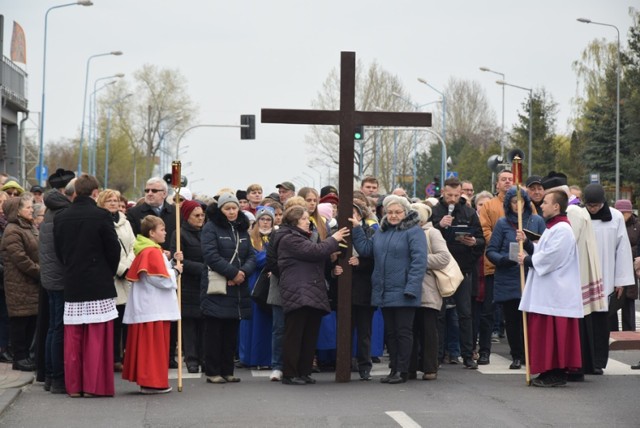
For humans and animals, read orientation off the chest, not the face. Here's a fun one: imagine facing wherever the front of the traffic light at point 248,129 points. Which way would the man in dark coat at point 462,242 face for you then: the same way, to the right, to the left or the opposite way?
the opposite way

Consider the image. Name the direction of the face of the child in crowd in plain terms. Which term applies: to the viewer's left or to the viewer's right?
to the viewer's right

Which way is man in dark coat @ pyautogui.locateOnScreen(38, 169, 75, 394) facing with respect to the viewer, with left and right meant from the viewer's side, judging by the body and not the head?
facing away from the viewer and to the right of the viewer

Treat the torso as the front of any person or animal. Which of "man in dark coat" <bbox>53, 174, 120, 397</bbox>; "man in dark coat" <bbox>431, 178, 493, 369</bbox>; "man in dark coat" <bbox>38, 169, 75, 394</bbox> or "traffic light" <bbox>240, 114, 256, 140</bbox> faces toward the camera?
"man in dark coat" <bbox>431, 178, 493, 369</bbox>

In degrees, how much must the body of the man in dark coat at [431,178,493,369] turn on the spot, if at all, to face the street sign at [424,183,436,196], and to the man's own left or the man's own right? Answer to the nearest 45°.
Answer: approximately 180°

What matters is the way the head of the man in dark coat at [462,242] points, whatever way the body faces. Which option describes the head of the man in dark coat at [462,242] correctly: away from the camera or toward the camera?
toward the camera

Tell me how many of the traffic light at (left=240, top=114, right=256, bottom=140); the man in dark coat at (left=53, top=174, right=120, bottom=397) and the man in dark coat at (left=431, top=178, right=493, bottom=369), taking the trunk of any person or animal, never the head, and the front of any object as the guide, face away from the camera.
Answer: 2

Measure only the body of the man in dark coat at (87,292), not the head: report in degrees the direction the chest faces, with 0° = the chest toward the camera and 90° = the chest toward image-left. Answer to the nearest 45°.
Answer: approximately 180°

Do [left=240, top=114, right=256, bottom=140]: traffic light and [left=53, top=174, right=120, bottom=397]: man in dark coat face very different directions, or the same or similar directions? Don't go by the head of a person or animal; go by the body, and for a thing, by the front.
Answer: same or similar directions

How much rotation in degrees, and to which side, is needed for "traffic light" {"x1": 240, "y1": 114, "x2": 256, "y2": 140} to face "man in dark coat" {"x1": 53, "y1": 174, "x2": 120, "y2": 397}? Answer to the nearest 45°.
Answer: approximately 180°

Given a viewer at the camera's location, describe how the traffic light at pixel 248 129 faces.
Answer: facing away from the viewer

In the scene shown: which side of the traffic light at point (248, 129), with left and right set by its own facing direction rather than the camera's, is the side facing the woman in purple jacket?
back

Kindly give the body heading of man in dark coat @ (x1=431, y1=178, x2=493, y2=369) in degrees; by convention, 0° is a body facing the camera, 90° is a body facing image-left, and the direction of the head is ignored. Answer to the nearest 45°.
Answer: approximately 0°
